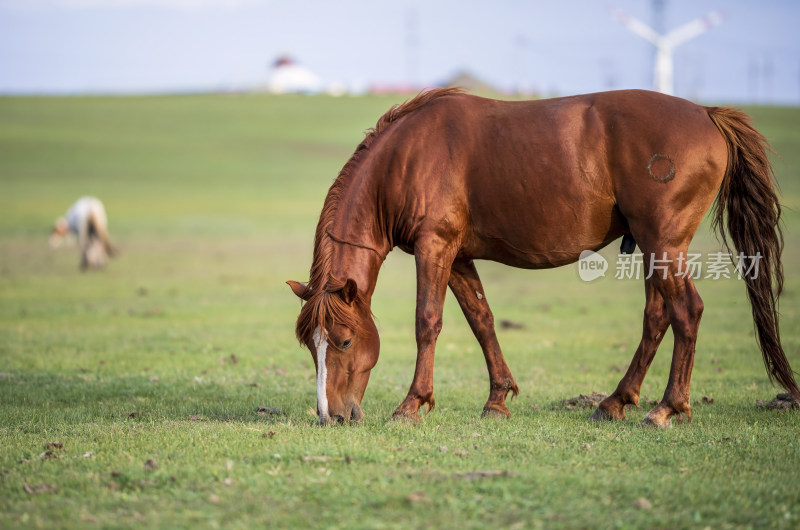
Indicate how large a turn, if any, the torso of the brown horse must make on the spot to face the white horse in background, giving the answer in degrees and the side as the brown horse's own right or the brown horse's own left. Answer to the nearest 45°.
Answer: approximately 45° to the brown horse's own right

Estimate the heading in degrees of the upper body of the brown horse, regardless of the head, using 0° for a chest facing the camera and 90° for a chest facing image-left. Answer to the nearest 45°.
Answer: approximately 90°
